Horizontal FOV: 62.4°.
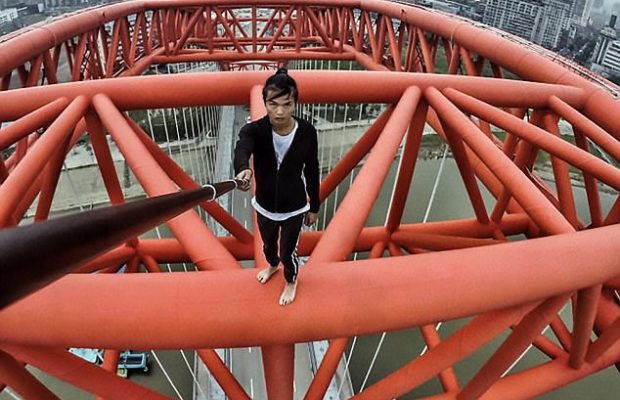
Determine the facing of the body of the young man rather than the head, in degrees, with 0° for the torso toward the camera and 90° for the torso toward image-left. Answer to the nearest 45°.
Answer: approximately 0°
